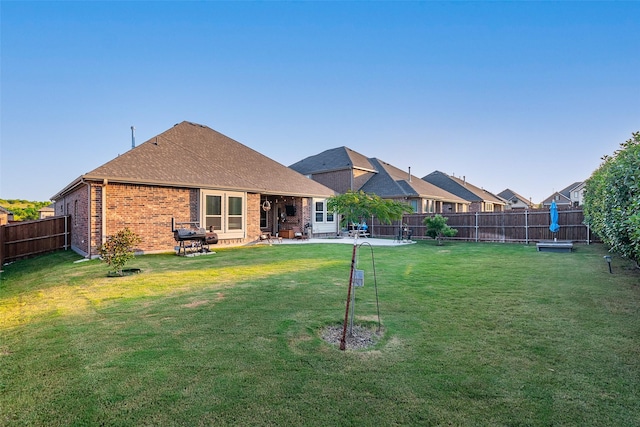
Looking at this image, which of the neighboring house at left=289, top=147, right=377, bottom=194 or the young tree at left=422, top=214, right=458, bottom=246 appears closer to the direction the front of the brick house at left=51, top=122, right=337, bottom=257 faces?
the neighboring house

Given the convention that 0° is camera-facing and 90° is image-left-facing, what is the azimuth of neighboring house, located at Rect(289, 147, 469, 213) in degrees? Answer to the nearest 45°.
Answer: approximately 135°

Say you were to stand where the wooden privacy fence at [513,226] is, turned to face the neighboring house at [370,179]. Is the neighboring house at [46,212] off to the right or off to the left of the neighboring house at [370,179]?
left

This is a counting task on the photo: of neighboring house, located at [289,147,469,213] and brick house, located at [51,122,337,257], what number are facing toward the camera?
0

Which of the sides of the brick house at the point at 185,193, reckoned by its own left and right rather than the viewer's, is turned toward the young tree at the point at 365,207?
back

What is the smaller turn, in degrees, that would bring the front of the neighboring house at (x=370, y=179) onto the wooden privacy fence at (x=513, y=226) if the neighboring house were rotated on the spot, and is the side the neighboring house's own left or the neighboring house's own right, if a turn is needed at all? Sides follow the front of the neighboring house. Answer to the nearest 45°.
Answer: approximately 180°

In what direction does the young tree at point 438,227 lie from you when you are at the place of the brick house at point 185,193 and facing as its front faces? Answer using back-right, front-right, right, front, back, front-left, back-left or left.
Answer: back-right

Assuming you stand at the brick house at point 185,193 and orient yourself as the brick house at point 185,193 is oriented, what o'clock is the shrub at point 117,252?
The shrub is roughly at 8 o'clock from the brick house.

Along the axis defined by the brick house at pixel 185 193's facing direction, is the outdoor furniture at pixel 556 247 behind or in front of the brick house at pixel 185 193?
behind

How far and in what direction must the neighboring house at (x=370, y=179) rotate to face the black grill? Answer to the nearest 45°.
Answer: approximately 135° to its left

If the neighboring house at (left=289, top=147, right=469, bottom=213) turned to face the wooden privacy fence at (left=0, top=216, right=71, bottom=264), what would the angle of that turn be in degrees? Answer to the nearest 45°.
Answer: approximately 90° to its left

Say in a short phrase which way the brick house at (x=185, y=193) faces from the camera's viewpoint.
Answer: facing away from the viewer and to the left of the viewer

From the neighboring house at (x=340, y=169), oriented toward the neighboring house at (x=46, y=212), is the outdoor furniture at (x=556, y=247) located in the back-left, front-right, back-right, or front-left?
back-left

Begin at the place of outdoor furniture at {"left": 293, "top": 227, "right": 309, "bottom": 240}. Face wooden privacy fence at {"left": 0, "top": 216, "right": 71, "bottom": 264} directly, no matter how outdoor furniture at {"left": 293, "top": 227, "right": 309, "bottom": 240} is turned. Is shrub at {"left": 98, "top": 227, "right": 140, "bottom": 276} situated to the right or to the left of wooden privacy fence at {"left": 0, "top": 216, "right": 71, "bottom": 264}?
left
